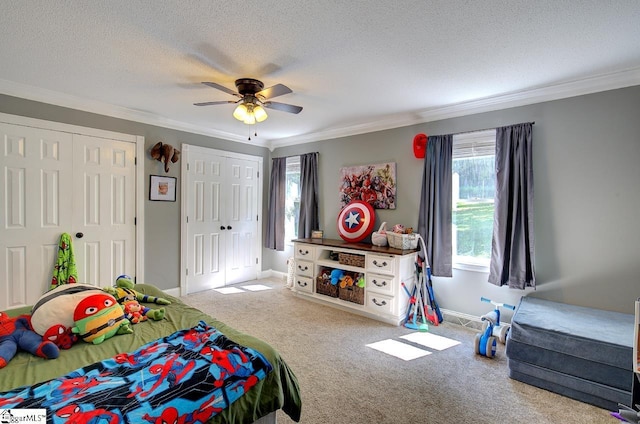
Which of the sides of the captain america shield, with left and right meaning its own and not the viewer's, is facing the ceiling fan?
front

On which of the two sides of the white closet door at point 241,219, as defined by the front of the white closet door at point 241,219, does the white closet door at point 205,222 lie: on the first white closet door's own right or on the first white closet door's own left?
on the first white closet door's own right

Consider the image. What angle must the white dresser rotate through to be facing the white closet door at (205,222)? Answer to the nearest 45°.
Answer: approximately 45° to its right

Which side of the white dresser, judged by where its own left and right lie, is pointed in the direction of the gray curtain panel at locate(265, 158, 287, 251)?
right

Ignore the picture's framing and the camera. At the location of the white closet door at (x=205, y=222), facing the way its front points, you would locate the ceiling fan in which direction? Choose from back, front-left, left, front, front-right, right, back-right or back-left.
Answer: front-right

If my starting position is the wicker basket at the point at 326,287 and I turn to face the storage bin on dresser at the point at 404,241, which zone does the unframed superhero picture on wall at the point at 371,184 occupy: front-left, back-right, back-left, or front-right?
front-left

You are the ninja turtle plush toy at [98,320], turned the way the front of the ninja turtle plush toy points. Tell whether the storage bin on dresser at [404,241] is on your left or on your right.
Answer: on your left

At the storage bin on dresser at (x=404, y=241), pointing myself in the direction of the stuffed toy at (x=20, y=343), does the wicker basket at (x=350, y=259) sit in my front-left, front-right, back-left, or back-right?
front-right

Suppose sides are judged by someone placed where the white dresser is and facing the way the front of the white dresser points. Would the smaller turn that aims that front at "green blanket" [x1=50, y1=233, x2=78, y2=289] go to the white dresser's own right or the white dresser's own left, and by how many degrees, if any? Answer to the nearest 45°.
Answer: approximately 45° to the white dresser's own right

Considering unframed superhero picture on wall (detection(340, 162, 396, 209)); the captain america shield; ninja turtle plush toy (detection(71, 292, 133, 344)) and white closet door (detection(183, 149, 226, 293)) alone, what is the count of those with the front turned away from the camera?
0

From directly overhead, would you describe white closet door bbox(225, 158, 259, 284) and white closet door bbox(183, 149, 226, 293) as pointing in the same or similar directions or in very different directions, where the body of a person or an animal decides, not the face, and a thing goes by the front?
same or similar directions

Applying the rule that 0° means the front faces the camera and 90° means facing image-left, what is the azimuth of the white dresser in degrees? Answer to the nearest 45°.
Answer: approximately 45°
